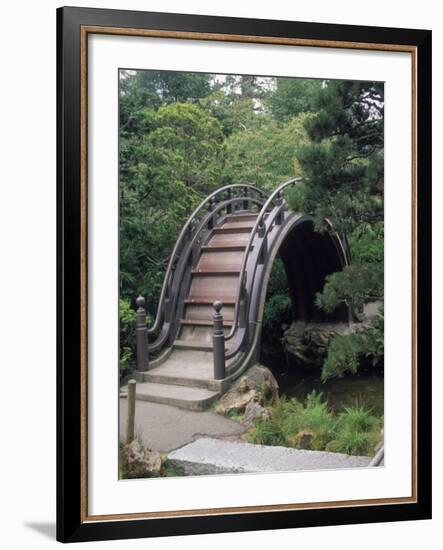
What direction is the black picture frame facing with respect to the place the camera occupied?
facing the viewer and to the right of the viewer
